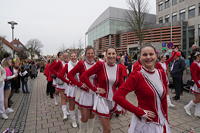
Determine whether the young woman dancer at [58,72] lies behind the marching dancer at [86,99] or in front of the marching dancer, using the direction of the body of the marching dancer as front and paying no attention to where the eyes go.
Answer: behind

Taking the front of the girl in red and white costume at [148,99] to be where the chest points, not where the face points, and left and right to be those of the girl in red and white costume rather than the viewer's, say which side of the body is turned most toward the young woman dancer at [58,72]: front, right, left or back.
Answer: back

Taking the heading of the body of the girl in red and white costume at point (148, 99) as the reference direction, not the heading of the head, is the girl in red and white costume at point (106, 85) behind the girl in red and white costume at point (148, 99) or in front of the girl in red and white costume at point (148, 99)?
behind

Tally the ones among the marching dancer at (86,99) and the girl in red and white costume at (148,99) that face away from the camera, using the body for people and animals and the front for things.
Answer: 0

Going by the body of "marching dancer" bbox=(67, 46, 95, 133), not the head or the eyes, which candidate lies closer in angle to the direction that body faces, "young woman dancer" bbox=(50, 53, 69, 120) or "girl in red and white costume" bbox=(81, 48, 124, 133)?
the girl in red and white costume

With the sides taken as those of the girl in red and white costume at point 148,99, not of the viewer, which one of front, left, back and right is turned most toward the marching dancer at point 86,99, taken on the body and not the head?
back

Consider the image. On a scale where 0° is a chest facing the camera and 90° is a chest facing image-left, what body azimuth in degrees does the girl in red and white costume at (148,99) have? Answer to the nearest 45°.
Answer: approximately 315°

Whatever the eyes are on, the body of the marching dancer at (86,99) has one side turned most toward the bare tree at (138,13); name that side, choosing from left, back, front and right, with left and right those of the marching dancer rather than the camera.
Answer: back

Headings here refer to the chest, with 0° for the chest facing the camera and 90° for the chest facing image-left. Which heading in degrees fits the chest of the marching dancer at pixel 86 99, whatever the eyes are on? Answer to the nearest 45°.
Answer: approximately 0°
